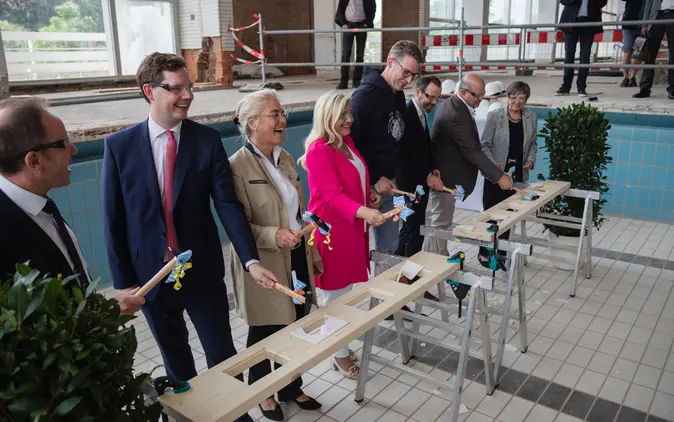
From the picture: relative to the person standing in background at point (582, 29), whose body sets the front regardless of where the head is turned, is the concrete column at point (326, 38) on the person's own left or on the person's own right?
on the person's own right

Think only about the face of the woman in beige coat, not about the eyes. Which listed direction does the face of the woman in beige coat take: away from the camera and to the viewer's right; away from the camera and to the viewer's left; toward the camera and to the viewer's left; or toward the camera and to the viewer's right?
toward the camera and to the viewer's right

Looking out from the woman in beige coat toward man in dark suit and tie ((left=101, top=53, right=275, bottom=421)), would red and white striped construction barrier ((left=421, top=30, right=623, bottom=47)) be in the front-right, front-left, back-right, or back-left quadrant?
back-right

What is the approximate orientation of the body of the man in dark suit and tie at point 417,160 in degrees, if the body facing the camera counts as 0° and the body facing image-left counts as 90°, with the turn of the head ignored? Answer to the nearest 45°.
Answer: approximately 315°

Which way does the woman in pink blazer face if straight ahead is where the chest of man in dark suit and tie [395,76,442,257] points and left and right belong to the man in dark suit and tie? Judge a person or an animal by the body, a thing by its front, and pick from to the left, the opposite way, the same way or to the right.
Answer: the same way

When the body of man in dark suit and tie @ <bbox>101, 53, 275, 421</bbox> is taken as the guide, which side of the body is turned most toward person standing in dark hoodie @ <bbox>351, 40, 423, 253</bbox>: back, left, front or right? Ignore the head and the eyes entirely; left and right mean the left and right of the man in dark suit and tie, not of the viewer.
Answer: left

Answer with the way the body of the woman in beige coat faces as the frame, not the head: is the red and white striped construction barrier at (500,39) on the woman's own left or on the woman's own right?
on the woman's own left

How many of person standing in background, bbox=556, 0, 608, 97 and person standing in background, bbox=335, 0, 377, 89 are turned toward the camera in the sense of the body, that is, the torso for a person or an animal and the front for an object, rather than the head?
2

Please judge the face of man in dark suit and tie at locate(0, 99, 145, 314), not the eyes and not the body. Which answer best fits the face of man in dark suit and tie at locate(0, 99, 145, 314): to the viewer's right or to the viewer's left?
to the viewer's right

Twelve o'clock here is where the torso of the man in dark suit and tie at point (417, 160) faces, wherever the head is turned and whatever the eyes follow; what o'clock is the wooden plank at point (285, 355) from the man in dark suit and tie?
The wooden plank is roughly at 2 o'clock from the man in dark suit and tie.

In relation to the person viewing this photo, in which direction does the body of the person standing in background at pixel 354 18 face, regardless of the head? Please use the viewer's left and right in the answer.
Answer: facing the viewer

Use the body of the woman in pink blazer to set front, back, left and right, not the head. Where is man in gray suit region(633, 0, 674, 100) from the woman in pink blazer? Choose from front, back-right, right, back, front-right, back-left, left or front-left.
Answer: left

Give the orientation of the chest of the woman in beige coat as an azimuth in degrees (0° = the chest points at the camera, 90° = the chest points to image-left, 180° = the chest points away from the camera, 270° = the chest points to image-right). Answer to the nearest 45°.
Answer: approximately 315°

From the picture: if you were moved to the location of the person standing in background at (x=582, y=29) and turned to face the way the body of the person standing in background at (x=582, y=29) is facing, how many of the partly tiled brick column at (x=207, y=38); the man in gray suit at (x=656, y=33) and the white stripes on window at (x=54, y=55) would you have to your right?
2

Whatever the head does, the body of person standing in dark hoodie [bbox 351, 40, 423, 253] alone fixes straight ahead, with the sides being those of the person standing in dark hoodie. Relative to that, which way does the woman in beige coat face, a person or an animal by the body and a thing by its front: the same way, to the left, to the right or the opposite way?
the same way

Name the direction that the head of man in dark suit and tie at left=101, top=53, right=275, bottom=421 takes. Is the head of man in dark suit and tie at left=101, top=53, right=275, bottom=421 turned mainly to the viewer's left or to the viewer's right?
to the viewer's right

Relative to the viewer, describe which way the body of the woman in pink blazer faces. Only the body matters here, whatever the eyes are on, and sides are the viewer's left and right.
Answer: facing the viewer and to the right of the viewer
